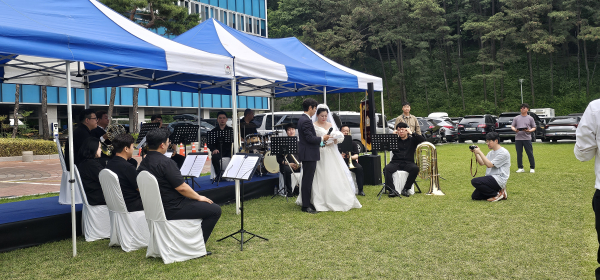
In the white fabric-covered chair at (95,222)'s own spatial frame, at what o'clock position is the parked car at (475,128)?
The parked car is roughly at 11 o'clock from the white fabric-covered chair.

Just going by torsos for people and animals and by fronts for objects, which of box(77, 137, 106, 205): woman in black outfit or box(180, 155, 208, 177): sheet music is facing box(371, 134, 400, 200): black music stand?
the woman in black outfit

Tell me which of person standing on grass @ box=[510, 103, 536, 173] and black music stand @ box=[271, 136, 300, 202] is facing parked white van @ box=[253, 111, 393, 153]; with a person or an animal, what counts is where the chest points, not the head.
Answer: the black music stand

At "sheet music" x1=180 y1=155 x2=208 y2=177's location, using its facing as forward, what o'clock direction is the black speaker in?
The black speaker is roughly at 7 o'clock from the sheet music.

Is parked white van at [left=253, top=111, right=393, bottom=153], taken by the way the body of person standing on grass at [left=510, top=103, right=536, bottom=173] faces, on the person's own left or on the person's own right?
on the person's own right

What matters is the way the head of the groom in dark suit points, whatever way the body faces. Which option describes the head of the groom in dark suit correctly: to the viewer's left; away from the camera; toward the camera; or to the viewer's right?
to the viewer's right

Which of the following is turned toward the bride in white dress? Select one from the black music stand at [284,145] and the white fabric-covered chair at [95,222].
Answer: the white fabric-covered chair

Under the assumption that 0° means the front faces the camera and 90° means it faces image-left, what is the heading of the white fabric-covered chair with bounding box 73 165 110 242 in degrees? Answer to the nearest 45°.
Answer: approximately 270°
